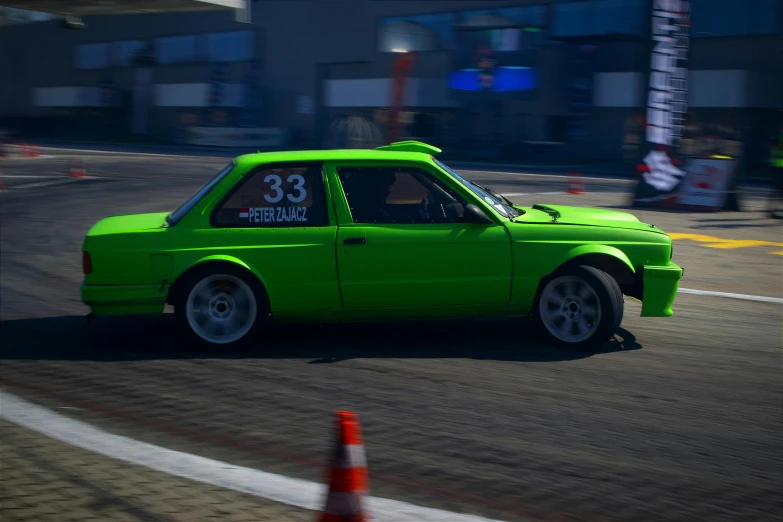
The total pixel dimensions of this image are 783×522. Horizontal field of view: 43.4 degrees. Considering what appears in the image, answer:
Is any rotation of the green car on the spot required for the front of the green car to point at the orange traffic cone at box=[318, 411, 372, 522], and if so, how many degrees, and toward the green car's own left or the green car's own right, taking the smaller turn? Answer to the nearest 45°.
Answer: approximately 90° to the green car's own right

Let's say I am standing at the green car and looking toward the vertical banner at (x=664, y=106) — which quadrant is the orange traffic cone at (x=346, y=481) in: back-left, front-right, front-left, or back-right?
back-right

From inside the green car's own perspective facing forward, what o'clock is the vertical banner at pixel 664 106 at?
The vertical banner is roughly at 10 o'clock from the green car.

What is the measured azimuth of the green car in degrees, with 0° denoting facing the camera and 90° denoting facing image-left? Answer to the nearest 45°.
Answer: approximately 270°
